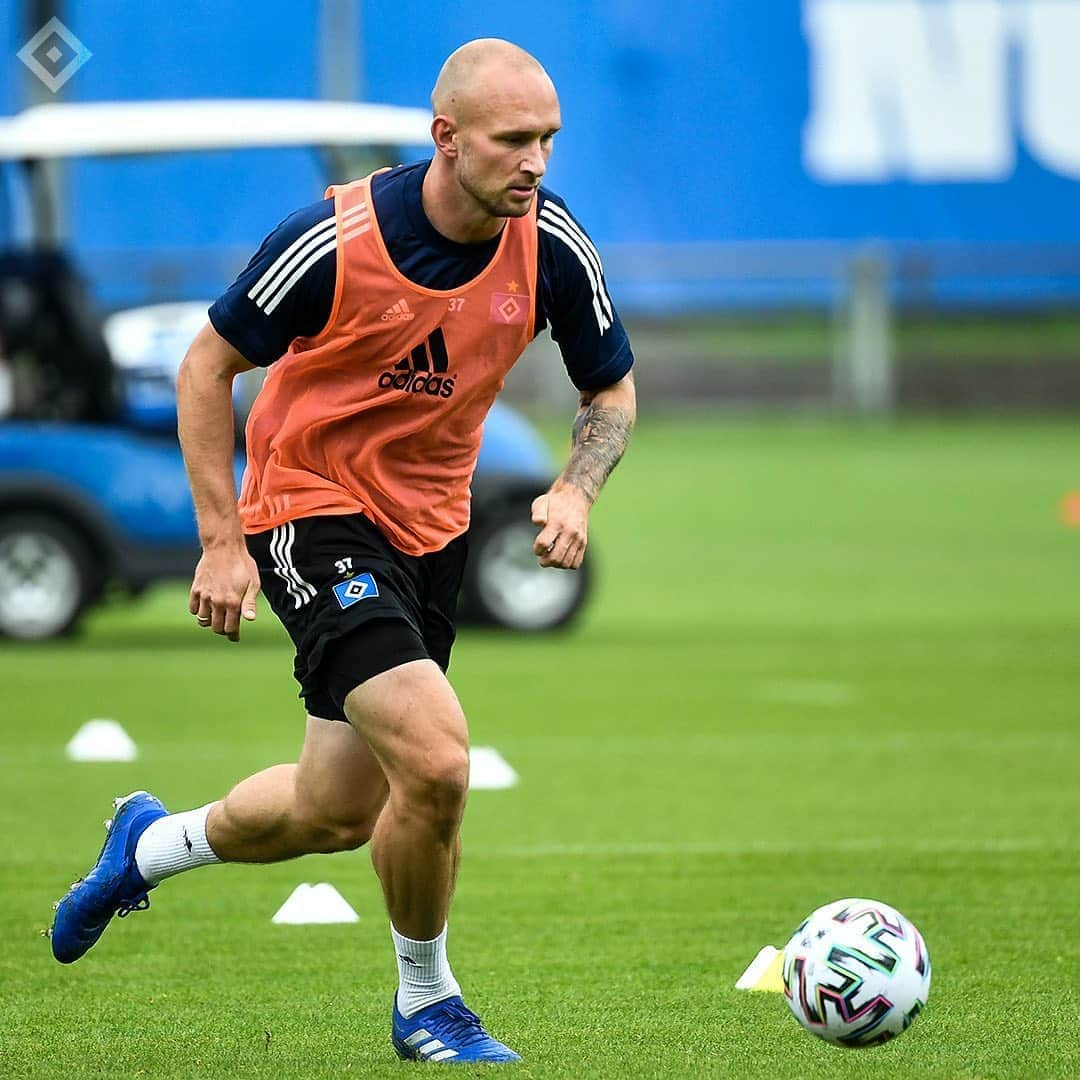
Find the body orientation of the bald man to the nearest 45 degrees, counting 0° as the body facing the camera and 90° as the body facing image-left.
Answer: approximately 315°

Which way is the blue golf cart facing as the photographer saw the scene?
facing to the right of the viewer

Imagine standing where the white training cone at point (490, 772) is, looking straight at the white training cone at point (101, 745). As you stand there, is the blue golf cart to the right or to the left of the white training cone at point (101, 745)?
right

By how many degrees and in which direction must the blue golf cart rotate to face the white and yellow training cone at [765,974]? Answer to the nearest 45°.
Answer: approximately 90° to its right

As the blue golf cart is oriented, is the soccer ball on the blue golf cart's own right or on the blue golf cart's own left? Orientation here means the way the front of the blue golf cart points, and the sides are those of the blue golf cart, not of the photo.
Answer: on the blue golf cart's own right

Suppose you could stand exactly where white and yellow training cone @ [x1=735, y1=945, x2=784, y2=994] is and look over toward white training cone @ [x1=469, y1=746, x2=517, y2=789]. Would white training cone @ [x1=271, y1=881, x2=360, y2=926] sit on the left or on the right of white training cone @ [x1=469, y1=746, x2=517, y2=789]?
left

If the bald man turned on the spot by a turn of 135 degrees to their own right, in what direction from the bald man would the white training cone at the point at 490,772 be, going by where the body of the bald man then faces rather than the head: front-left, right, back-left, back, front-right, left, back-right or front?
right
